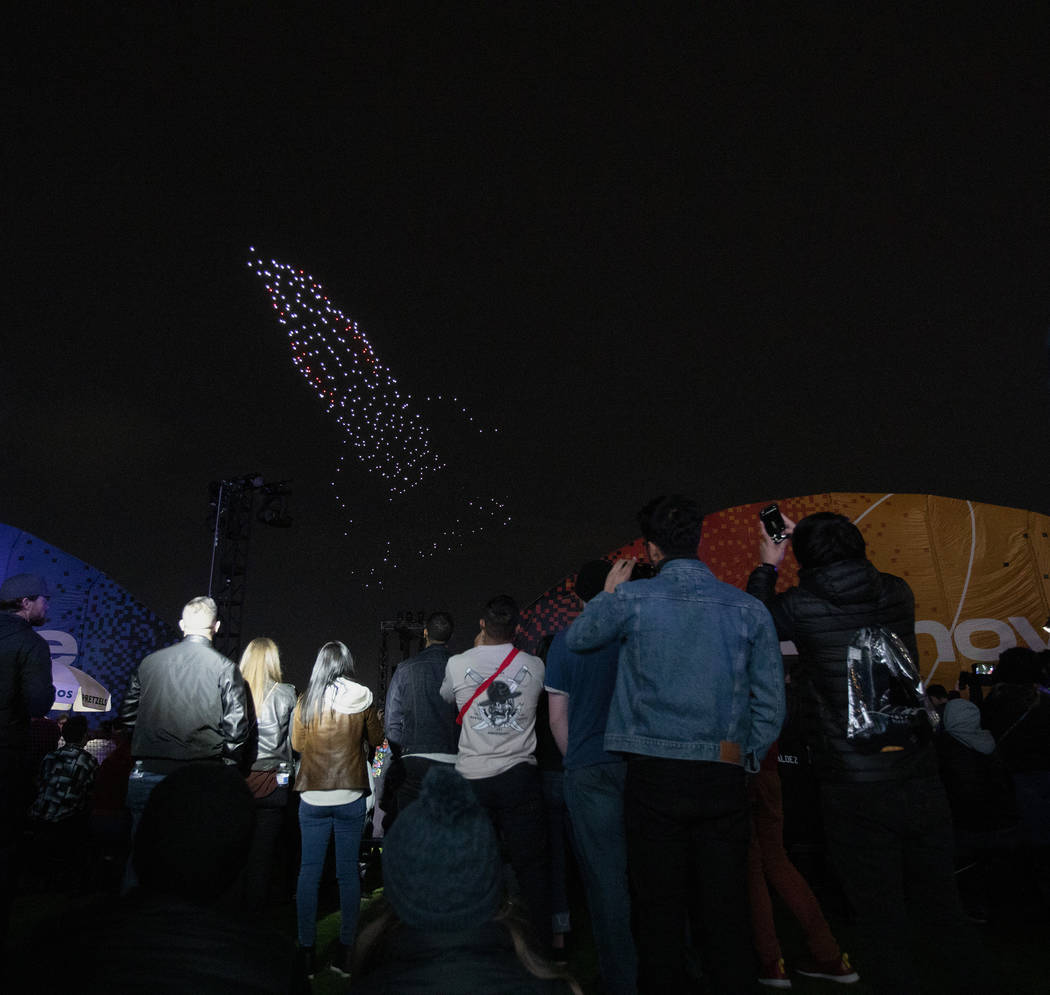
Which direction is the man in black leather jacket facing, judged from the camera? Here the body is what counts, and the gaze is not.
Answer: away from the camera

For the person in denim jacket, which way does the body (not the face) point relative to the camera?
away from the camera

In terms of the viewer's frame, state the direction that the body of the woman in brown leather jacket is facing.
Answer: away from the camera

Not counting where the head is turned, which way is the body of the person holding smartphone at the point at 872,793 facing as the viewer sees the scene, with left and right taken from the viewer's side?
facing away from the viewer and to the left of the viewer

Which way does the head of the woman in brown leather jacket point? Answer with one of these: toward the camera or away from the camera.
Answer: away from the camera

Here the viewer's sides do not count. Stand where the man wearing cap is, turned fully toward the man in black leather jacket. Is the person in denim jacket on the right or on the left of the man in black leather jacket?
right

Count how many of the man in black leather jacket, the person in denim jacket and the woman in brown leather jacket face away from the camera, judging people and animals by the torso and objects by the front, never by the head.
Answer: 3

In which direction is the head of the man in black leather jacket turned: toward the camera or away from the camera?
away from the camera

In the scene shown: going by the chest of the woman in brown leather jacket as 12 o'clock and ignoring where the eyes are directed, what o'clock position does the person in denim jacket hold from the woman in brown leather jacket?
The person in denim jacket is roughly at 5 o'clock from the woman in brown leather jacket.

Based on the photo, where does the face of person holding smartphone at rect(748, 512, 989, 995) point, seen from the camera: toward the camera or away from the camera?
away from the camera

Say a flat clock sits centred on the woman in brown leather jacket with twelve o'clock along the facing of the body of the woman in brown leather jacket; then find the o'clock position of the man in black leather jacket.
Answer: The man in black leather jacket is roughly at 8 o'clock from the woman in brown leather jacket.

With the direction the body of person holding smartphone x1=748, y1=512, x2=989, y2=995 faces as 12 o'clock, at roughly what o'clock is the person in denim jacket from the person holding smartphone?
The person in denim jacket is roughly at 10 o'clock from the person holding smartphone.

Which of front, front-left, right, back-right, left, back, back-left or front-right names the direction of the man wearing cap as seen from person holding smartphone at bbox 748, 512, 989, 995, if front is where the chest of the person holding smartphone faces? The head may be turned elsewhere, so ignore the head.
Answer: front-left
